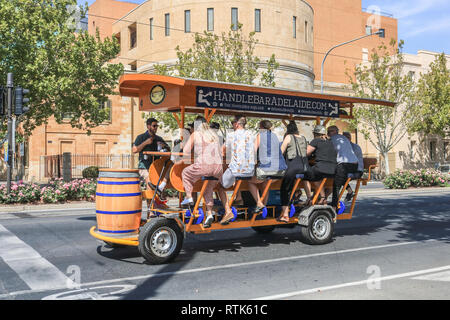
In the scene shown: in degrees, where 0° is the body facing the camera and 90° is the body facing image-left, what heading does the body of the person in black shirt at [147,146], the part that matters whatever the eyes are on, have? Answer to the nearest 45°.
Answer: approximately 315°

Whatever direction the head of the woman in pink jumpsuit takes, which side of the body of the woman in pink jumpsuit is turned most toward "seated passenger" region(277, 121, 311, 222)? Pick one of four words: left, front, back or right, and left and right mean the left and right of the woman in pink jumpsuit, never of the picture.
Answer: right

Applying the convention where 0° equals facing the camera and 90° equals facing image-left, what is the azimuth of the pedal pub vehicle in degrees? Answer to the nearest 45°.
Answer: approximately 45°

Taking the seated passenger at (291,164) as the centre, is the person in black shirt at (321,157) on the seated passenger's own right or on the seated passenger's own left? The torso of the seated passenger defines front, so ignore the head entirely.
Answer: on the seated passenger's own right

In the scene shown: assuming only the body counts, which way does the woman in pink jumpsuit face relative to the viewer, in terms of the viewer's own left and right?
facing away from the viewer and to the left of the viewer

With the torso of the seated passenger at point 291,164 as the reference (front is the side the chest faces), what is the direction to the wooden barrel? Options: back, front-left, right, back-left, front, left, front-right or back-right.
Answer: left

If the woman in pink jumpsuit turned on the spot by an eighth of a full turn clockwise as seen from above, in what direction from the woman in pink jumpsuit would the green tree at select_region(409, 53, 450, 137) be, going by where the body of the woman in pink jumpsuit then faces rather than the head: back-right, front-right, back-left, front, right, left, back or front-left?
front-right

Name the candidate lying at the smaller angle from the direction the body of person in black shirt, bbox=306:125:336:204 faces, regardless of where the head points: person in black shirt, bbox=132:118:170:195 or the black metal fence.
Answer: the black metal fence

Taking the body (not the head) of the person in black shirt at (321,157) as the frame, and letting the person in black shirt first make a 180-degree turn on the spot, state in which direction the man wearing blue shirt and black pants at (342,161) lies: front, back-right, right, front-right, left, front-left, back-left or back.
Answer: left

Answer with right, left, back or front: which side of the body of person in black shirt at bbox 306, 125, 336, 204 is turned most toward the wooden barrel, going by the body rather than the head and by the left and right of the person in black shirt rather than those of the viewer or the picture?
left

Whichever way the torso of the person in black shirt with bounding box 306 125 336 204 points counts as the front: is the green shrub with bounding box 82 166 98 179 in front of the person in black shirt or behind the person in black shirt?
in front

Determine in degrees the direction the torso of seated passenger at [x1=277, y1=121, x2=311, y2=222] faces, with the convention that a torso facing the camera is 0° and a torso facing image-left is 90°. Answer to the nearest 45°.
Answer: approximately 135°

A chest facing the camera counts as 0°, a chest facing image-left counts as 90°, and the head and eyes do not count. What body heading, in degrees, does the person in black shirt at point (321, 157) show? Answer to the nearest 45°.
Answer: approximately 135°

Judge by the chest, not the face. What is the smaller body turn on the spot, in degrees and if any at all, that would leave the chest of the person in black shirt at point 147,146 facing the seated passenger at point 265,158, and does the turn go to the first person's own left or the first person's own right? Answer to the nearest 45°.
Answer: approximately 45° to the first person's own left

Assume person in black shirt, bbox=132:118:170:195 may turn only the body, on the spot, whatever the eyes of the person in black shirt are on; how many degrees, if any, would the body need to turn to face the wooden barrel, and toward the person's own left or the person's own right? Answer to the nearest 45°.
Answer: approximately 45° to the person's own right
